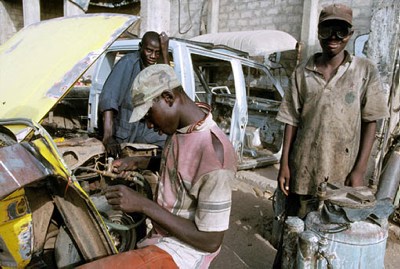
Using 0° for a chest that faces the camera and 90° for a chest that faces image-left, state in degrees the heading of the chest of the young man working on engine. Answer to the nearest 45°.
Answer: approximately 90°

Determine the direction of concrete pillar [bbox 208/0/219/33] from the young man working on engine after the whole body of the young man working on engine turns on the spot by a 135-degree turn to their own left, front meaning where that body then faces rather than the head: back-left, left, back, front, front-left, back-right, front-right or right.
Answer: back-left

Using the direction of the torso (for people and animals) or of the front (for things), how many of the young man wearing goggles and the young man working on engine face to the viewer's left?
1

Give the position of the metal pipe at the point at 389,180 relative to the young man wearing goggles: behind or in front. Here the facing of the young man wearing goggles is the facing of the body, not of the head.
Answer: behind

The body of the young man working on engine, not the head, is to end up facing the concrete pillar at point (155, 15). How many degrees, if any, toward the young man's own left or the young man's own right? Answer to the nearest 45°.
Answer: approximately 90° to the young man's own right

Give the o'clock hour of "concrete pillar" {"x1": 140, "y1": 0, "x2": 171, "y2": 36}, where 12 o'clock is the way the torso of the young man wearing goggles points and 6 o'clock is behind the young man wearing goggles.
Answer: The concrete pillar is roughly at 5 o'clock from the young man wearing goggles.

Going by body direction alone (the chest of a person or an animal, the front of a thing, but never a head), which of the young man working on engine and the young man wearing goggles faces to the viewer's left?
the young man working on engine

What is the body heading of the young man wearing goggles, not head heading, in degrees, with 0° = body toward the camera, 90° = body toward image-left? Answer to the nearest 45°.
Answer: approximately 0°

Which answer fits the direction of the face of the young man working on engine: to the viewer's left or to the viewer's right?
to the viewer's left

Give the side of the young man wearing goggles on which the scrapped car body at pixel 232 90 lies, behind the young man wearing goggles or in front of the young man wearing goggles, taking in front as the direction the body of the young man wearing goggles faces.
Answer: behind

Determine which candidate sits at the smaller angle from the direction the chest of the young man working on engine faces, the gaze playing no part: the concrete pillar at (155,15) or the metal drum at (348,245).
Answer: the concrete pillar

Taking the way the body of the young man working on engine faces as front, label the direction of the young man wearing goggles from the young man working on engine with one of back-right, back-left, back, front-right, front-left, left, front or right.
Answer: back-right
